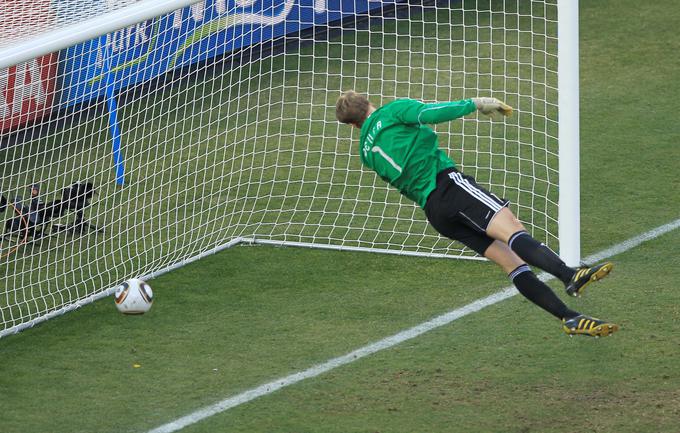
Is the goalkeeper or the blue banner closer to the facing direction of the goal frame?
the goalkeeper

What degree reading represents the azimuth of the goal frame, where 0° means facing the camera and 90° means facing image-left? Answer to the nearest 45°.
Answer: approximately 315°
